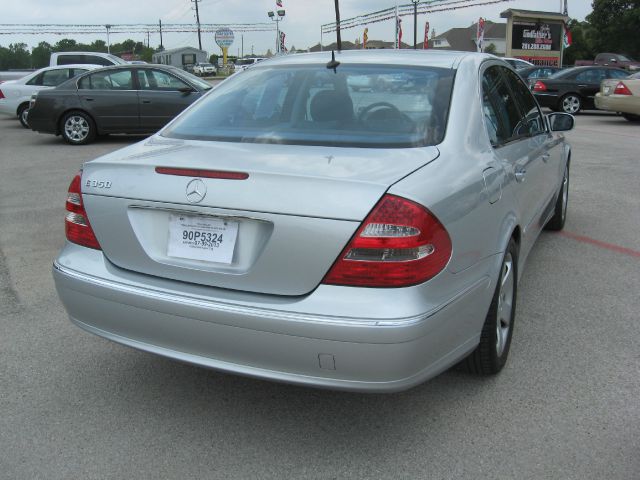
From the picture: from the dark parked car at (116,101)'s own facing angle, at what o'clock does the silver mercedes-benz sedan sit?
The silver mercedes-benz sedan is roughly at 3 o'clock from the dark parked car.

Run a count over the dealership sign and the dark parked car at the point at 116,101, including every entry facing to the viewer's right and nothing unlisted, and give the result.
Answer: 1

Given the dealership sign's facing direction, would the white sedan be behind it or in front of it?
in front

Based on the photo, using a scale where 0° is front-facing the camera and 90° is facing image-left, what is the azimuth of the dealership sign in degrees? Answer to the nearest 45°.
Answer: approximately 0°

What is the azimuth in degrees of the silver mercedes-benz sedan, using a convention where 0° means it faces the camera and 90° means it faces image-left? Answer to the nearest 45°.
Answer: approximately 225°

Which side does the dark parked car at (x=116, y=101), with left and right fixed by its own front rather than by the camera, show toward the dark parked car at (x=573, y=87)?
front

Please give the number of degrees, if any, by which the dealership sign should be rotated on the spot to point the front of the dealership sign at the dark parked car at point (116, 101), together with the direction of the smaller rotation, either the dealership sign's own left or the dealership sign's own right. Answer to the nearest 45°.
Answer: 0° — it already faces it

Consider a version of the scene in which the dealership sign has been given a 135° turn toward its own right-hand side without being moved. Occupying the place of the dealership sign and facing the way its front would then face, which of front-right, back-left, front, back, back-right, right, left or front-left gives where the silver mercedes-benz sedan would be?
back-left

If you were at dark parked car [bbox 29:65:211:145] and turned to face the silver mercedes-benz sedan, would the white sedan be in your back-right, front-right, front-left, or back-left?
back-right

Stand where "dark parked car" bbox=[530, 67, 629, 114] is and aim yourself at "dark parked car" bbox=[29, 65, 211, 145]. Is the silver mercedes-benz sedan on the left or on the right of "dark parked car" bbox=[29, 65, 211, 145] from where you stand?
left

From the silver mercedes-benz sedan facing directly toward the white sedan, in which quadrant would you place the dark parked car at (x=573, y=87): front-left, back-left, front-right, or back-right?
front-right

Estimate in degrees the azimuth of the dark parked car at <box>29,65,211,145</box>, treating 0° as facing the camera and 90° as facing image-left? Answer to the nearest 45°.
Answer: approximately 270°

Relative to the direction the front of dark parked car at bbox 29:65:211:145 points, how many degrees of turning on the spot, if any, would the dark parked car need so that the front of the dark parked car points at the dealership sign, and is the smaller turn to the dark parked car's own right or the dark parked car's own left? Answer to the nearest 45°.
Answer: approximately 45° to the dark parked car's own left

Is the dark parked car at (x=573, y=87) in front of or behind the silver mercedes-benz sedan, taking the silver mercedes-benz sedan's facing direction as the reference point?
in front
